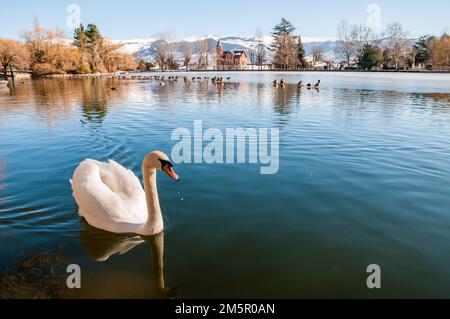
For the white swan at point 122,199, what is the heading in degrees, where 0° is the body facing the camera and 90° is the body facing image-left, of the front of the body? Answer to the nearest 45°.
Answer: approximately 315°
